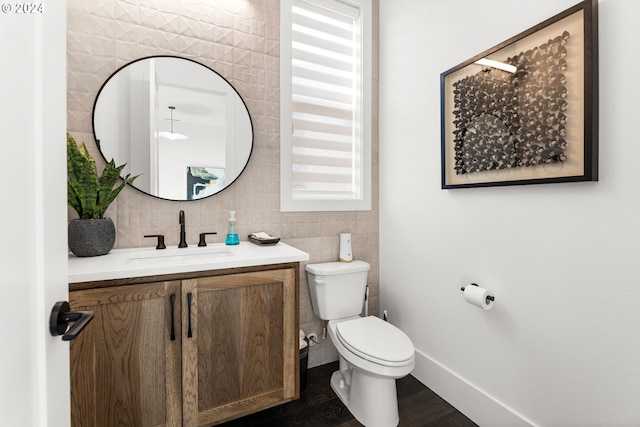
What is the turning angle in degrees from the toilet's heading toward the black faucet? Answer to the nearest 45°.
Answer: approximately 135° to its right

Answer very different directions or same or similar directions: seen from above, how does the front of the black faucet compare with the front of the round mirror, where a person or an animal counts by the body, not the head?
same or similar directions

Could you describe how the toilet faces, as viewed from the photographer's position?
facing the viewer and to the right of the viewer

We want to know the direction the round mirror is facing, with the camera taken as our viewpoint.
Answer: facing the viewer

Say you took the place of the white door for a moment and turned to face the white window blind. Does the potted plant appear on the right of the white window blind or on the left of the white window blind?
left

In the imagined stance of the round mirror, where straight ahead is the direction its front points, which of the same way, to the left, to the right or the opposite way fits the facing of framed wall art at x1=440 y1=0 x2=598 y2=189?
to the right

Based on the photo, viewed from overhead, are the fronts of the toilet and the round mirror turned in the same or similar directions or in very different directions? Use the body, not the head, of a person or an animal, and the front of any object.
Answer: same or similar directions

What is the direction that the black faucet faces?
toward the camera

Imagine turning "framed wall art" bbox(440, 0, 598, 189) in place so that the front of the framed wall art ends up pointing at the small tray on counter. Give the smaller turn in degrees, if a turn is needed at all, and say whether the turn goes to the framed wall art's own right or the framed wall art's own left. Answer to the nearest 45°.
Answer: approximately 45° to the framed wall art's own right

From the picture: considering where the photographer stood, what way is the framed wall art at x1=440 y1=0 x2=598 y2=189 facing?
facing the viewer and to the left of the viewer
